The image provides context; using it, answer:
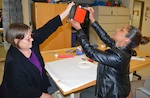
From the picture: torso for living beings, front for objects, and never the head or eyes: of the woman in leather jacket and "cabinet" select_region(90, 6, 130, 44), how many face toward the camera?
1

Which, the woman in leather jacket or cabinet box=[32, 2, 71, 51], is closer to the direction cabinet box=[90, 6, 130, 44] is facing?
the woman in leather jacket

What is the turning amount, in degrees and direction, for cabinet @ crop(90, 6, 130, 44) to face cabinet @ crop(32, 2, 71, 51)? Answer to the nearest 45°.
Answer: approximately 45° to its right

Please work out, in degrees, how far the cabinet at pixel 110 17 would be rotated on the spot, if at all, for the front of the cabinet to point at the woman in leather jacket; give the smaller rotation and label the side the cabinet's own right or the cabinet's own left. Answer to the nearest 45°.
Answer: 0° — it already faces them

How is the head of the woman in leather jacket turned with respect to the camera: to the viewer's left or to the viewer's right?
to the viewer's left

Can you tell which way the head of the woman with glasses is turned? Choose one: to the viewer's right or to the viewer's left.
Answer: to the viewer's right

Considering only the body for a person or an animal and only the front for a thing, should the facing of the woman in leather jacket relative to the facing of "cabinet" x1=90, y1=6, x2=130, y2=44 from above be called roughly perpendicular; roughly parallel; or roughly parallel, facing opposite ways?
roughly perpendicular

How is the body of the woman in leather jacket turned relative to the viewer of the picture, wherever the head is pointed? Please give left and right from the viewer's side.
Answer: facing to the left of the viewer
